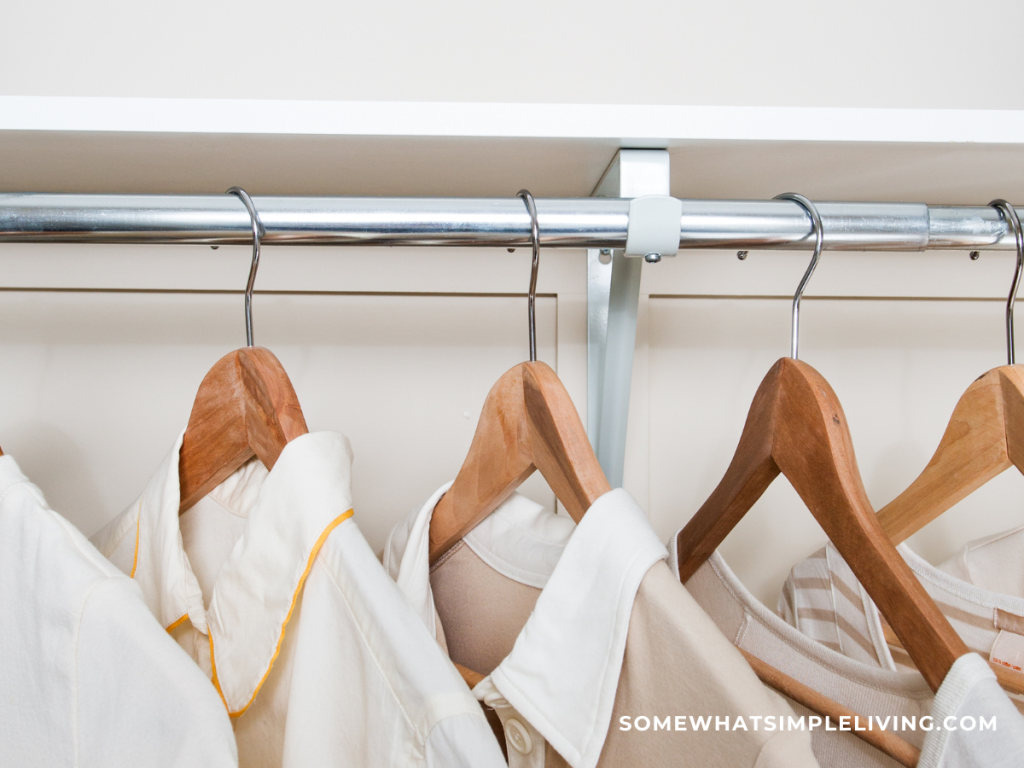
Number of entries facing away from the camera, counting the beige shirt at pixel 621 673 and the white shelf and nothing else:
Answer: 0

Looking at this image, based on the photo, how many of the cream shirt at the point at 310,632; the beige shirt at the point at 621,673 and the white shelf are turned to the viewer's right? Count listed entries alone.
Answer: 0

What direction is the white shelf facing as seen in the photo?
toward the camera
